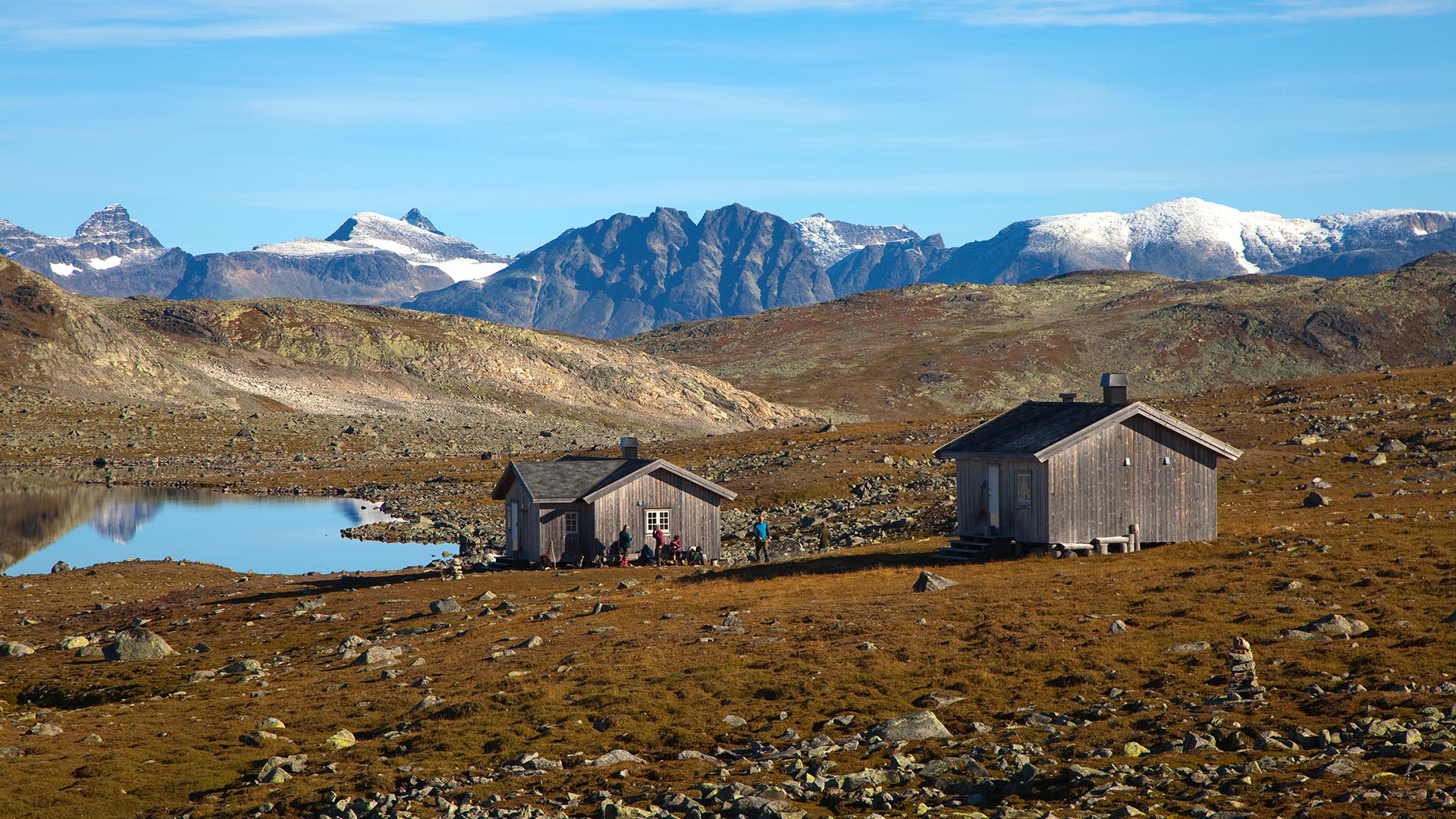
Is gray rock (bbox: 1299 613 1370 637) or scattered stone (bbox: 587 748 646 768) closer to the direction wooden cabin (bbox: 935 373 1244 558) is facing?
the scattered stone

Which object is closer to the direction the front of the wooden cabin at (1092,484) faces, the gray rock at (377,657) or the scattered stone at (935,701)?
the gray rock

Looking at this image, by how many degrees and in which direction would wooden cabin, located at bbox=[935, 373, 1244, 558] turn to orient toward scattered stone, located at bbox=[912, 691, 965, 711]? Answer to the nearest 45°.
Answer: approximately 45° to its left

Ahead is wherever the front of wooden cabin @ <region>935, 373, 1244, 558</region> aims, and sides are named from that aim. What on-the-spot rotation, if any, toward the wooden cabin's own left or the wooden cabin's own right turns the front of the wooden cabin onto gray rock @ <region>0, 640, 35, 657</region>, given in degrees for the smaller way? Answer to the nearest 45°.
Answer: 0° — it already faces it

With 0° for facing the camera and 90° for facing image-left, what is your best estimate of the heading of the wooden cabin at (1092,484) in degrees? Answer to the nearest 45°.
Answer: approximately 45°

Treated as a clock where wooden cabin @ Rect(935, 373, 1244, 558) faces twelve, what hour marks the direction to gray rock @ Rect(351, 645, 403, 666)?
The gray rock is roughly at 12 o'clock from the wooden cabin.

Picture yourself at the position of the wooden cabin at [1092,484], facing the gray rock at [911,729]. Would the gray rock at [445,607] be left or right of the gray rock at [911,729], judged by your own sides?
right

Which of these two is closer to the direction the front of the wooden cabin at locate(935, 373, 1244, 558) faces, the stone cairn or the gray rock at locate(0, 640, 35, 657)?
the gray rock
